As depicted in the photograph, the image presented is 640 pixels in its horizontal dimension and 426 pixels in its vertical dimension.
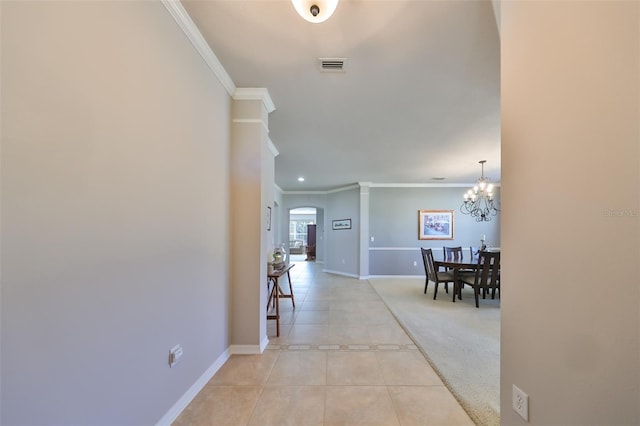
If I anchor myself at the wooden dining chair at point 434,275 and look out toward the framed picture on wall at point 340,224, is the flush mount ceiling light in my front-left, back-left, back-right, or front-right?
back-left

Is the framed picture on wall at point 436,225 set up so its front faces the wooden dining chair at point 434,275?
yes

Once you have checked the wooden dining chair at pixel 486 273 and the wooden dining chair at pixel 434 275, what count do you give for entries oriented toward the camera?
0

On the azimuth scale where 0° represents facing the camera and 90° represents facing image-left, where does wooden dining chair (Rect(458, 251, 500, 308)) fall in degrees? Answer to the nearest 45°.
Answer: approximately 135°

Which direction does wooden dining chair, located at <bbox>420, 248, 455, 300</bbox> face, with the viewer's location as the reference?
facing away from the viewer and to the right of the viewer

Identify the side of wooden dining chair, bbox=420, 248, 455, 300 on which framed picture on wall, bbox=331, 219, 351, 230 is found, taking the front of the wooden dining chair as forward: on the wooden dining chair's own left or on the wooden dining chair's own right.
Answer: on the wooden dining chair's own left

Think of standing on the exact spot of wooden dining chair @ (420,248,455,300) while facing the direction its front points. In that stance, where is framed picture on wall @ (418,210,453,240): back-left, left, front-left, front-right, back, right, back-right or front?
front-left

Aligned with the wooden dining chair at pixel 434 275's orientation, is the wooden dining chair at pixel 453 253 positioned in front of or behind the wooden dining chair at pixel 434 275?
in front

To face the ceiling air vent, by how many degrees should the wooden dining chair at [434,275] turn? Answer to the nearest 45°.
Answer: approximately 135° to its right

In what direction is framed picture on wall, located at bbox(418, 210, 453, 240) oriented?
toward the camera

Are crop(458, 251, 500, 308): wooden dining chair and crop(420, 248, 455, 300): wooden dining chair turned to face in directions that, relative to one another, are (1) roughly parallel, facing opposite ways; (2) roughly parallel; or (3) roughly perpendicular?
roughly perpendicular

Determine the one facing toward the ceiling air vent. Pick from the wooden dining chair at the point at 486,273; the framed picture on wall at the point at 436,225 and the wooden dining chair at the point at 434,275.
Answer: the framed picture on wall

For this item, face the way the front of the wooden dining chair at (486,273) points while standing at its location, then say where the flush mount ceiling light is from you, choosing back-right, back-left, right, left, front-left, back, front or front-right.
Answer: back-left
